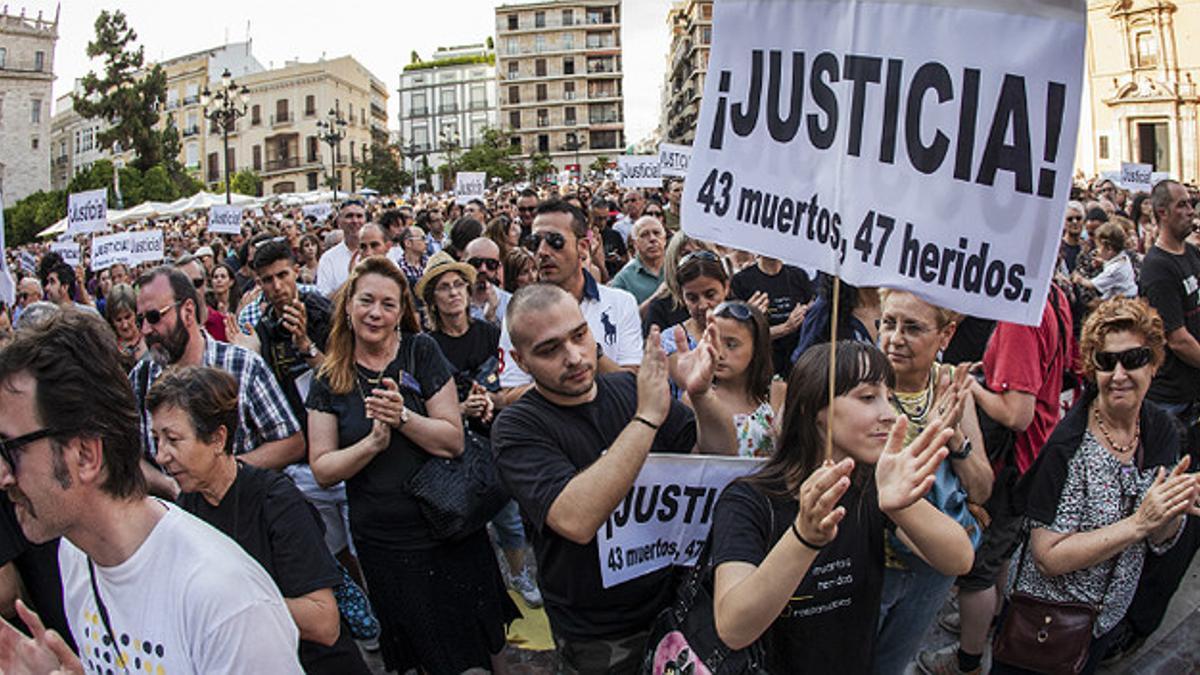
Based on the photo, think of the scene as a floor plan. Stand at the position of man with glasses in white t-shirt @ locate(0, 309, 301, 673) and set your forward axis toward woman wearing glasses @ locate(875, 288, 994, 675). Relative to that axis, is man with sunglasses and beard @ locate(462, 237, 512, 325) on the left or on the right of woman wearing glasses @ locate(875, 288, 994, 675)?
left

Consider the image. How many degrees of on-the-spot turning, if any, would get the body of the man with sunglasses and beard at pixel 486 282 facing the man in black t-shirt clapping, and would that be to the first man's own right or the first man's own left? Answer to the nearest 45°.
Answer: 0° — they already face them

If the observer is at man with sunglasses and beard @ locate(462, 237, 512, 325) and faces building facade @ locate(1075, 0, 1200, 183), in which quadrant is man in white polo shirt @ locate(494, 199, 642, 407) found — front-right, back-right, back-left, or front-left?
back-right

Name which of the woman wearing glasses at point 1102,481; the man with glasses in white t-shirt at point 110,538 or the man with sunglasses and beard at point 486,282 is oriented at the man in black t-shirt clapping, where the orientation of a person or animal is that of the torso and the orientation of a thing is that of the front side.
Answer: the man with sunglasses and beard

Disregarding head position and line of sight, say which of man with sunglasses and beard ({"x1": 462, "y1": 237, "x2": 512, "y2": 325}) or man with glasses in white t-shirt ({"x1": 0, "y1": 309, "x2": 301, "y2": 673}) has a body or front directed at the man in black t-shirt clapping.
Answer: the man with sunglasses and beard
